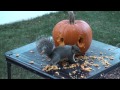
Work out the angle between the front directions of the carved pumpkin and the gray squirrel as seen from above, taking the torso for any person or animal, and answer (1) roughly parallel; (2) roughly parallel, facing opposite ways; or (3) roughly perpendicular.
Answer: roughly perpendicular

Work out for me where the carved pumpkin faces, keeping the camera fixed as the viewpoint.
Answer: facing the viewer
